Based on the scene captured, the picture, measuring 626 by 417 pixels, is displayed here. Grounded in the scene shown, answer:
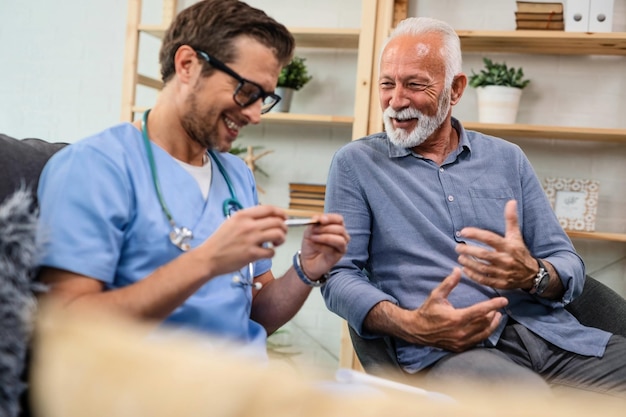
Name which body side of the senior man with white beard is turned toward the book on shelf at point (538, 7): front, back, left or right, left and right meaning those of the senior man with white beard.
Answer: back

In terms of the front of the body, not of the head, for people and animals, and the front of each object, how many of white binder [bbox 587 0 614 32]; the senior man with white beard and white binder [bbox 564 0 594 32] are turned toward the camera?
3

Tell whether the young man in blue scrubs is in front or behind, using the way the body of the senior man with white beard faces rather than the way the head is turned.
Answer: in front

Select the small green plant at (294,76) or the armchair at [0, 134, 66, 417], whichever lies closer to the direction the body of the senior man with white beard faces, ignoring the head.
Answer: the armchair

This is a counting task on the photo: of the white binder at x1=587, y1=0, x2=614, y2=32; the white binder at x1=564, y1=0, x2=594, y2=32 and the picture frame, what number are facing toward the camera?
3

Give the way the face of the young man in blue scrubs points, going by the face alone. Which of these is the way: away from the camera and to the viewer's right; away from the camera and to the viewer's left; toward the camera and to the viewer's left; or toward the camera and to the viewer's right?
toward the camera and to the viewer's right

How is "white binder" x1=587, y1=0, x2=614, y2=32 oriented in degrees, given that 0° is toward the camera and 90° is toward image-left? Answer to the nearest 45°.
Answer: approximately 0°

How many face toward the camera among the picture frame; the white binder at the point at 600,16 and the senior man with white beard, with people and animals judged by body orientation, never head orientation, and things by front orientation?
3
